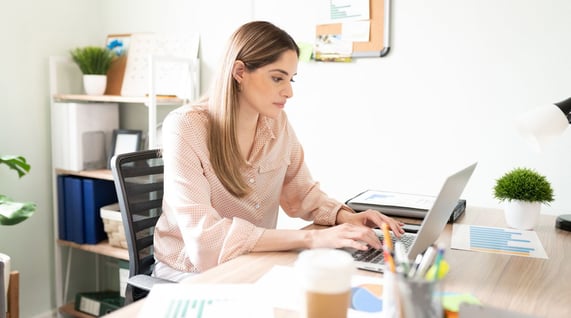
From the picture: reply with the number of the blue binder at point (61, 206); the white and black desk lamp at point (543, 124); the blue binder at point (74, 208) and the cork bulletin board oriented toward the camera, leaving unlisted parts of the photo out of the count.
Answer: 3

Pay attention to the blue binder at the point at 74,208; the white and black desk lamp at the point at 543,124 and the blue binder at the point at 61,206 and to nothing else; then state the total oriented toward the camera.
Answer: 2

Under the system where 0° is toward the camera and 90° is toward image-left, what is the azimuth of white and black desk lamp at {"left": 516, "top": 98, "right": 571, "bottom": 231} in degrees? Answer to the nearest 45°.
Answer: approximately 90°

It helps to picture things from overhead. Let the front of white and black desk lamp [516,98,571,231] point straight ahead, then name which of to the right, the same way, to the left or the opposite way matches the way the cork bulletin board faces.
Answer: to the left

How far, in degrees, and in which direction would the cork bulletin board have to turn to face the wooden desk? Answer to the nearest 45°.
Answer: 0° — it already faces it

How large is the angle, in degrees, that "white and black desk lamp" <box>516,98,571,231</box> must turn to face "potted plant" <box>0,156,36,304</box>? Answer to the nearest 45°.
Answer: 0° — it already faces it

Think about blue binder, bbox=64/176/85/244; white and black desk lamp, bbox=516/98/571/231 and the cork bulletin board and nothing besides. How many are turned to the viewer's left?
1
